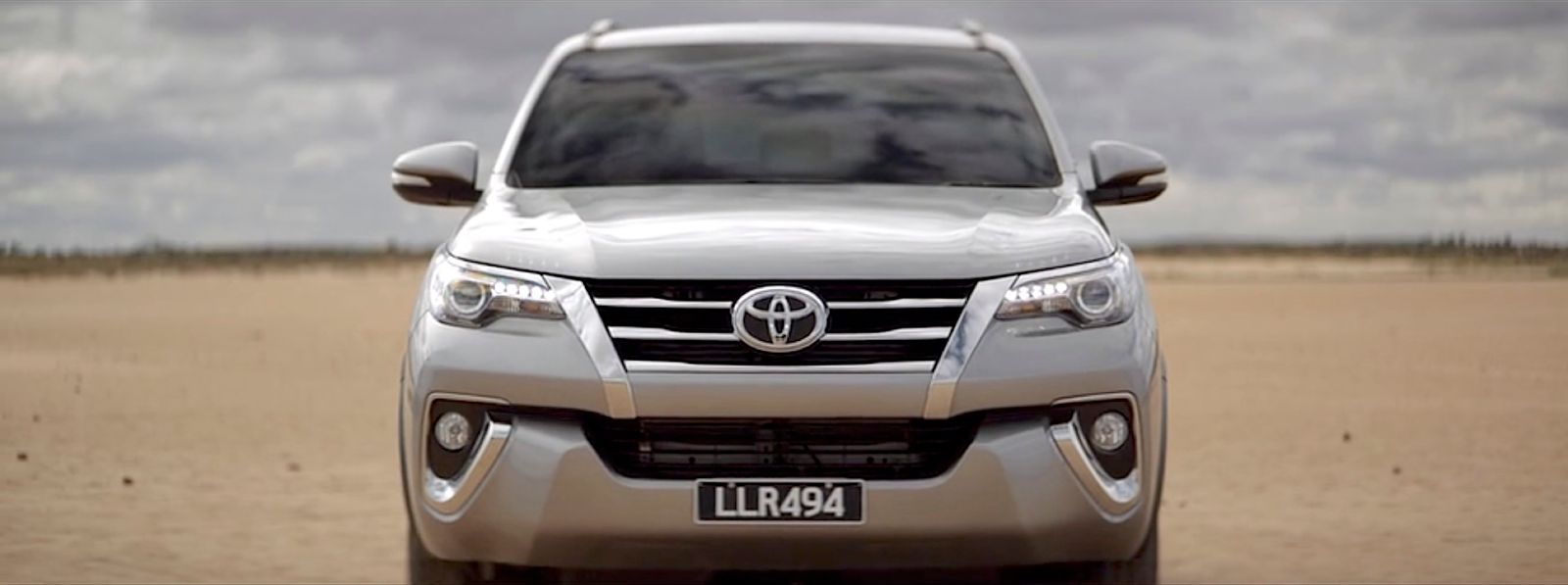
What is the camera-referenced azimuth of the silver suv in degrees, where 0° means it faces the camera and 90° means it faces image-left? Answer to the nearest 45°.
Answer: approximately 0°
